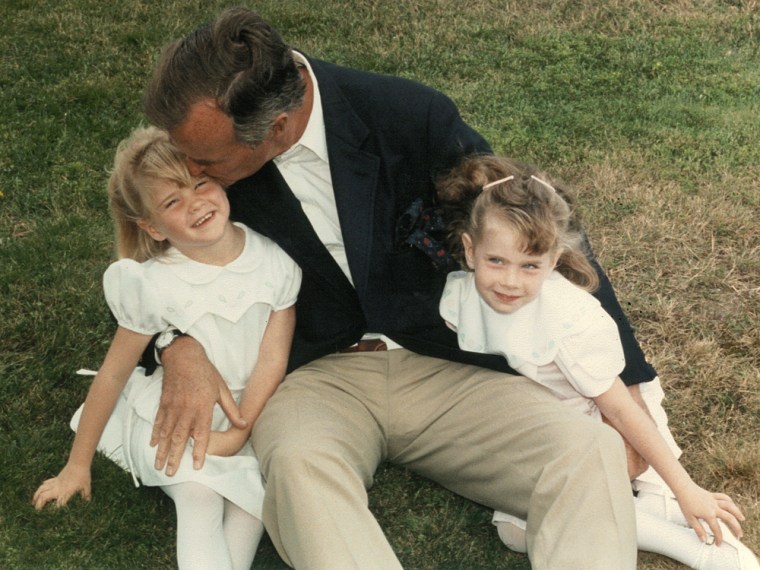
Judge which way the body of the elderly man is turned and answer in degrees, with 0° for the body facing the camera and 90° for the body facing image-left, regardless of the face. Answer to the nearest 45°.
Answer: approximately 0°

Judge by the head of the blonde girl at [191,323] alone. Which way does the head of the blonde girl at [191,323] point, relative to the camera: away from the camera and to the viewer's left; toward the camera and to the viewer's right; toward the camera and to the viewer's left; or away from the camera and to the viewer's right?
toward the camera and to the viewer's right
